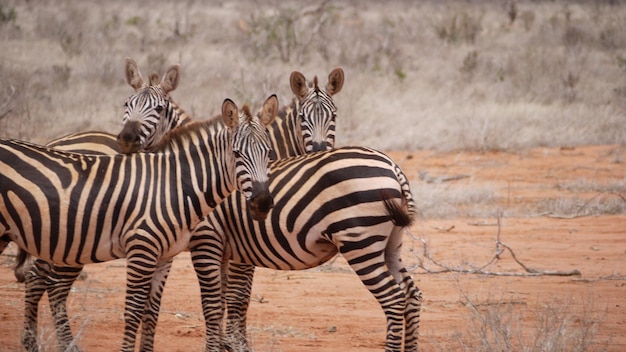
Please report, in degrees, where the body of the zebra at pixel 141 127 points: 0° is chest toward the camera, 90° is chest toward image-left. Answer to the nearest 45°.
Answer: approximately 270°

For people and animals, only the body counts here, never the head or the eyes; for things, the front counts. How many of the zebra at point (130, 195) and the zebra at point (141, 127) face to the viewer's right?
2

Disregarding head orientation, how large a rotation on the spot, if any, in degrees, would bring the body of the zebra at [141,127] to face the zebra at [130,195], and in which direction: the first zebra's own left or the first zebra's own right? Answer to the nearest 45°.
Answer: approximately 90° to the first zebra's own right

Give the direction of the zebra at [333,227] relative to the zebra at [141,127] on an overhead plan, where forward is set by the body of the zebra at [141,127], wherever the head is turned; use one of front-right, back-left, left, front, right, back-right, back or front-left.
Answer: front-right

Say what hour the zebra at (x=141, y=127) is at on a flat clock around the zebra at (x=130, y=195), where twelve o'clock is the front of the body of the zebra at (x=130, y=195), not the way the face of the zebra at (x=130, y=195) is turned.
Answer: the zebra at (x=141, y=127) is roughly at 9 o'clock from the zebra at (x=130, y=195).

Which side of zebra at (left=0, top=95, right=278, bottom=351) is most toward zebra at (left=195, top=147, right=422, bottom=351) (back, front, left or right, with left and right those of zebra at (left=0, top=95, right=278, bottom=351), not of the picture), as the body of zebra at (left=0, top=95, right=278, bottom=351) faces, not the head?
front

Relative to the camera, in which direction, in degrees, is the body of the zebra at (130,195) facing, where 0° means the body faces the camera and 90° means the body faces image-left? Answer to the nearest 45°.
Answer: approximately 270°
